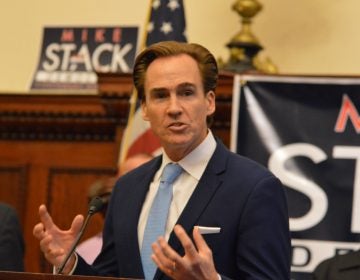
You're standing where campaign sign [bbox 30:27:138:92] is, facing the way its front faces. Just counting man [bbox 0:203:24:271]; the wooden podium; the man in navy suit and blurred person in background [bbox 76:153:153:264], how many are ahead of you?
4

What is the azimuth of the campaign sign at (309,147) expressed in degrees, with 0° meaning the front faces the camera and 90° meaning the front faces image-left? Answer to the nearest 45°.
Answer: approximately 0°

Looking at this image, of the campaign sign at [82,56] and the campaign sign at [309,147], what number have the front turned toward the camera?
2

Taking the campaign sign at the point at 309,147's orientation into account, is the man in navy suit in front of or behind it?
in front

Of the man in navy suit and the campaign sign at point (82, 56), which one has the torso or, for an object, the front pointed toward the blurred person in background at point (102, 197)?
the campaign sign

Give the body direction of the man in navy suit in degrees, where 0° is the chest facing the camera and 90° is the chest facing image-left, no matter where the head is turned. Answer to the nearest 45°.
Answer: approximately 45°

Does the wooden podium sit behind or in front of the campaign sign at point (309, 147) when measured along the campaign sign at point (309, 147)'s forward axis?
in front
